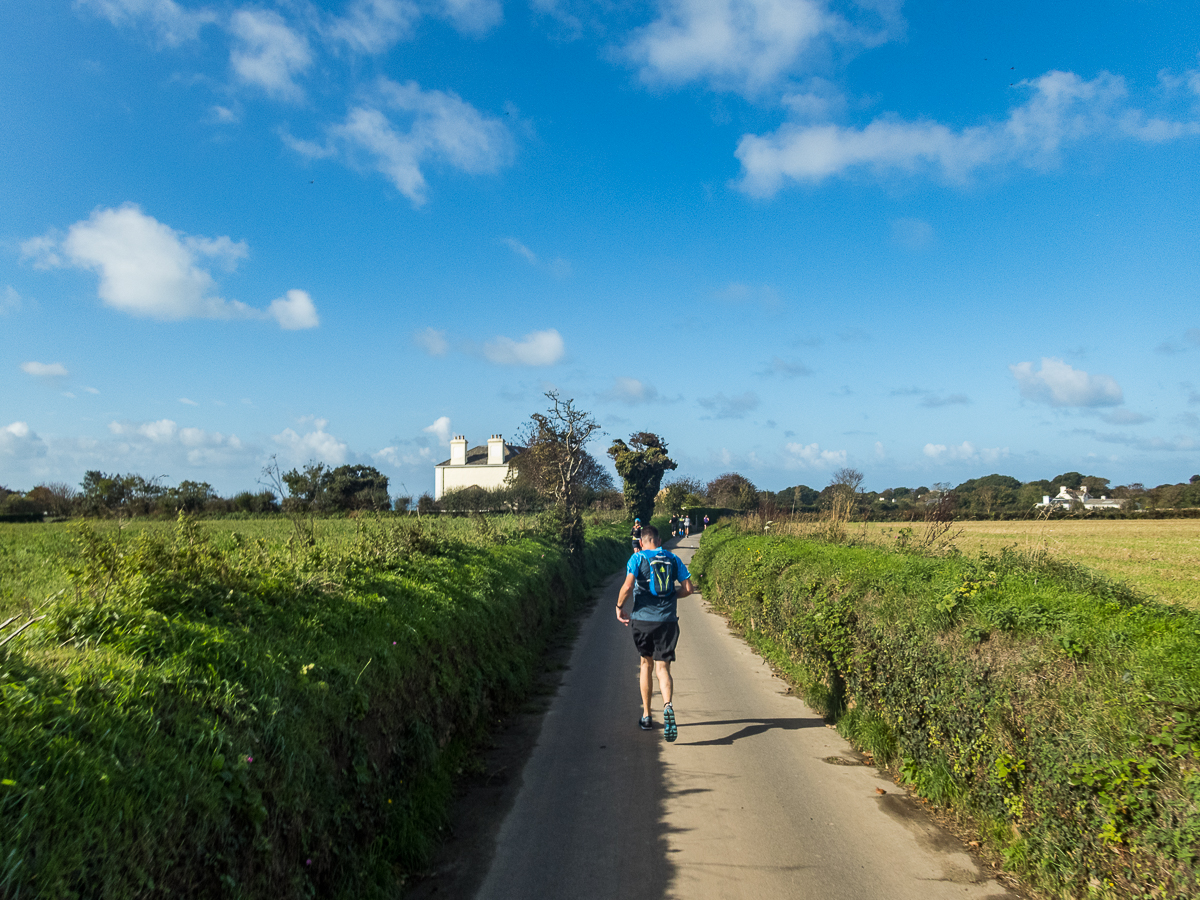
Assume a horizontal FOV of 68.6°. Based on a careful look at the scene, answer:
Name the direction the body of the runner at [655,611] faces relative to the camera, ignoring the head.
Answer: away from the camera

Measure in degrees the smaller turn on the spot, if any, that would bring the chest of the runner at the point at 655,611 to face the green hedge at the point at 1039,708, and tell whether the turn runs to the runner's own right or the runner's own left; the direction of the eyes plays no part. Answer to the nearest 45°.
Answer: approximately 135° to the runner's own right

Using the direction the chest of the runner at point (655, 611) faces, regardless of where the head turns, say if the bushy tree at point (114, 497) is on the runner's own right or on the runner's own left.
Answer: on the runner's own left

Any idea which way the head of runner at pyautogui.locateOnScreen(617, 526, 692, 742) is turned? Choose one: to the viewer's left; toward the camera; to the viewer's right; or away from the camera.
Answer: away from the camera

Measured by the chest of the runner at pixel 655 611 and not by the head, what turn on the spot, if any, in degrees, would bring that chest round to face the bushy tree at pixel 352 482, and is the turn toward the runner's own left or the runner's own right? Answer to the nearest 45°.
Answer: approximately 45° to the runner's own left

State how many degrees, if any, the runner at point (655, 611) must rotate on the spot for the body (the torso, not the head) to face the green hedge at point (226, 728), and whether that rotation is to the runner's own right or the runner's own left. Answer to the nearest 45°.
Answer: approximately 135° to the runner's own left
